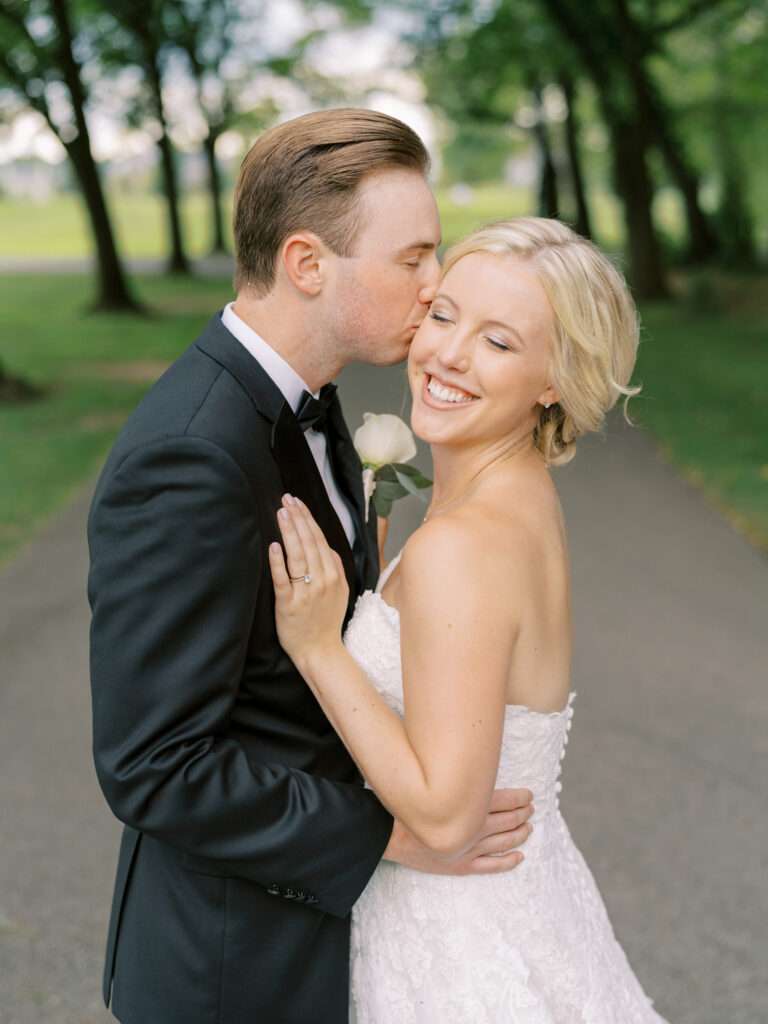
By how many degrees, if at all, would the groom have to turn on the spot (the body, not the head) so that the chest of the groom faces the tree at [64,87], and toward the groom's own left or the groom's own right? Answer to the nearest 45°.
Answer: approximately 90° to the groom's own left

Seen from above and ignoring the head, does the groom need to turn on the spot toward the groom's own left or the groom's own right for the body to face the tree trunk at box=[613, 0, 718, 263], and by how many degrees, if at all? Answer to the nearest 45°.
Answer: approximately 90° to the groom's own left

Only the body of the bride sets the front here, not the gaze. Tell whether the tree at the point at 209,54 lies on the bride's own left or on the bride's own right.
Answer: on the bride's own right

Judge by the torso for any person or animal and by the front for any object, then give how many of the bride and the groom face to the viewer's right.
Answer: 1

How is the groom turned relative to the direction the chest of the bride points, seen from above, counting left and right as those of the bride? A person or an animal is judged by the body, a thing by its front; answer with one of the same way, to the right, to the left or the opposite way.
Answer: the opposite way

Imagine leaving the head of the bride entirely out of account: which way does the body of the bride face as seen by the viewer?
to the viewer's left

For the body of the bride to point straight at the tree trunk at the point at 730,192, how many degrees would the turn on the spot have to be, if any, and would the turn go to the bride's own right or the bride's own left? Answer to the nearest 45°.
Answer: approximately 90° to the bride's own right

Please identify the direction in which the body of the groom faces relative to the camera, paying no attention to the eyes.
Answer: to the viewer's right

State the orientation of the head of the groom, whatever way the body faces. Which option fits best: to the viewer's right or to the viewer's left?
to the viewer's right

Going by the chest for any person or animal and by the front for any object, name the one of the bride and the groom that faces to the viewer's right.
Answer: the groom

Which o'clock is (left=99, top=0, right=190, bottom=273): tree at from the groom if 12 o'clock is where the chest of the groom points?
The tree is roughly at 9 o'clock from the groom.

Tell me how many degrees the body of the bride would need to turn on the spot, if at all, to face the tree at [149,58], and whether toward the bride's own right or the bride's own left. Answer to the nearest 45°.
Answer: approximately 90° to the bride's own right
